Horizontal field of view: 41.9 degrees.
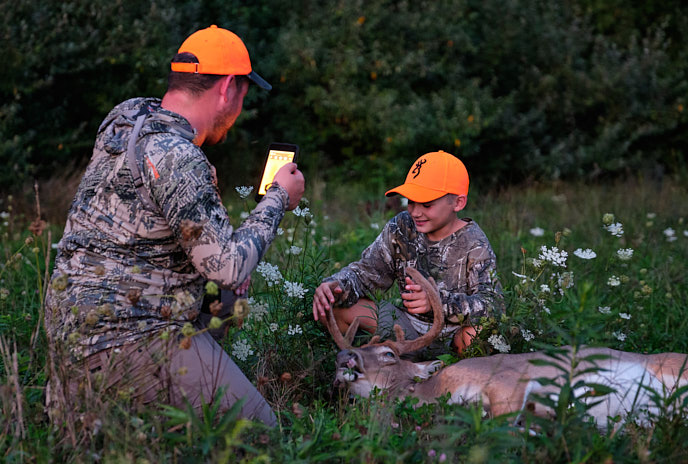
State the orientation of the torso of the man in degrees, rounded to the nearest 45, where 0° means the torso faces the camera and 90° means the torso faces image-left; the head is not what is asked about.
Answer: approximately 225°

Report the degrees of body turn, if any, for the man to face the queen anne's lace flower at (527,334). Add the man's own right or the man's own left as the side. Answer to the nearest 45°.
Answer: approximately 45° to the man's own right

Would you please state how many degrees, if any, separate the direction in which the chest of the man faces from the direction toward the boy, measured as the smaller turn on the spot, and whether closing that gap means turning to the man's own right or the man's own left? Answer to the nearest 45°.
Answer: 0° — they already face them

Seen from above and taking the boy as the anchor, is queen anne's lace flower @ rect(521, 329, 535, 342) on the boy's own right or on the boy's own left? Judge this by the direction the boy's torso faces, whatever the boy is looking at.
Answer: on the boy's own left

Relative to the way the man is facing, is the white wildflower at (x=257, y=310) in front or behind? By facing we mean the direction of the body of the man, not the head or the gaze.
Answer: in front

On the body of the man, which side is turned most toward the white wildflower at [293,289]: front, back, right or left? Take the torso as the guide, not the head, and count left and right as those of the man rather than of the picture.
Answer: front

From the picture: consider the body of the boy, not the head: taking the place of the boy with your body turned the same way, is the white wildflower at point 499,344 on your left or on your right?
on your left

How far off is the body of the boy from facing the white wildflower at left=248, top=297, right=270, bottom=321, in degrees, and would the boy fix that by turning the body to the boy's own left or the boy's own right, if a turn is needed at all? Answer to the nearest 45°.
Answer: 0° — they already face it

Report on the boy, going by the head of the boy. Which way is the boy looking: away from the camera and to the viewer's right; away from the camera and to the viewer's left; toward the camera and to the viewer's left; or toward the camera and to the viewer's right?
toward the camera and to the viewer's left

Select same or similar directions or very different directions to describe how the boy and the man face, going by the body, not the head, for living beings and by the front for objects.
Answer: very different directions

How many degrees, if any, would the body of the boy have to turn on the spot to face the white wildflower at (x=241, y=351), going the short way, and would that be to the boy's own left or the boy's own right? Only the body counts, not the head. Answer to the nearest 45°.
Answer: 0° — they already face it
